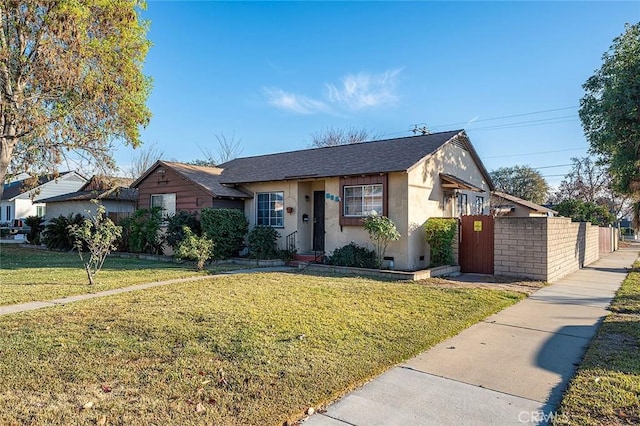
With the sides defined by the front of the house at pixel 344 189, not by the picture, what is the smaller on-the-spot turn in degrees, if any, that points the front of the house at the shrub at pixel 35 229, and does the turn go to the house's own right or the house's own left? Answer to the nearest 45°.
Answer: approximately 90° to the house's own right

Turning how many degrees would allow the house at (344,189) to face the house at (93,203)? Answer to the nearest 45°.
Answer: approximately 90° to its right

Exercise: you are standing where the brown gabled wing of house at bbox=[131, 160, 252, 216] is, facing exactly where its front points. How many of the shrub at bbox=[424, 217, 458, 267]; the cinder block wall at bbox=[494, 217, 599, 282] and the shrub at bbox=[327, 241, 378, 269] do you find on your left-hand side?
3

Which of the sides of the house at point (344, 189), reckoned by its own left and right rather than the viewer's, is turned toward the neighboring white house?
right

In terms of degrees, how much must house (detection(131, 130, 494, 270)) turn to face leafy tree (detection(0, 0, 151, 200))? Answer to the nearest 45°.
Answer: approximately 45° to its right

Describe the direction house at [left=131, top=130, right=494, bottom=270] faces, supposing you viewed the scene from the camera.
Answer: facing the viewer and to the left of the viewer

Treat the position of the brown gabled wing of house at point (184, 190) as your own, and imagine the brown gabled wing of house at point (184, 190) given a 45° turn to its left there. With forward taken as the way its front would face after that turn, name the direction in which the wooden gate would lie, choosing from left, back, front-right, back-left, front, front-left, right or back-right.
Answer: front-left

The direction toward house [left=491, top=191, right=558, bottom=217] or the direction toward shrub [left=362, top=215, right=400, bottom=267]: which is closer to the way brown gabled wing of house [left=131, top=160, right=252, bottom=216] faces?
the shrub
